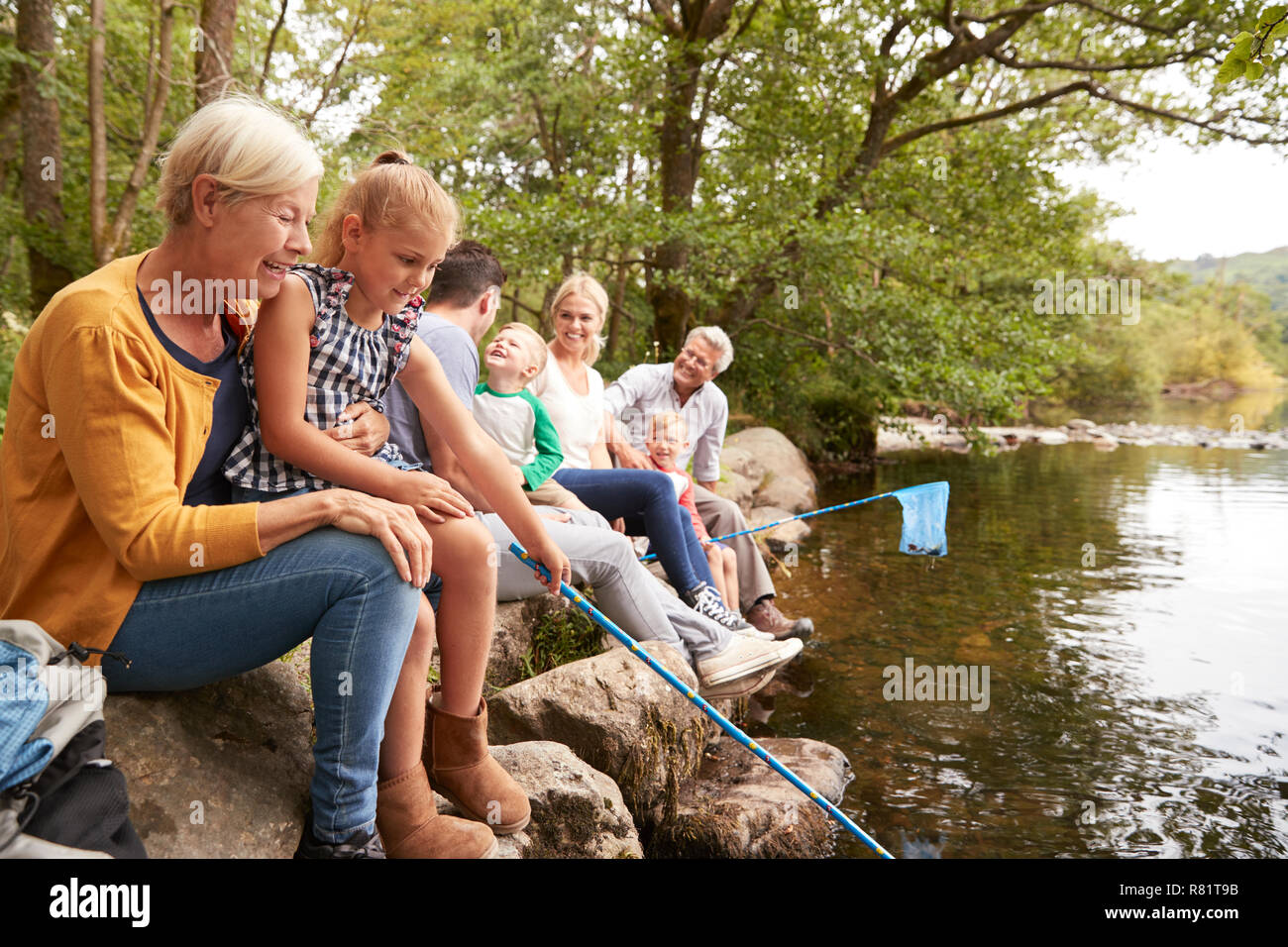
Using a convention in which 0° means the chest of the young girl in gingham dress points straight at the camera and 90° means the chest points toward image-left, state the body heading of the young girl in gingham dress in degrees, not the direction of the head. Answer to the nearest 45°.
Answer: approximately 315°

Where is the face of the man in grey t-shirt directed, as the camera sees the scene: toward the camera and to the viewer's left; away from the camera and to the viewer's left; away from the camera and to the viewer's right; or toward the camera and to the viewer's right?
away from the camera and to the viewer's right

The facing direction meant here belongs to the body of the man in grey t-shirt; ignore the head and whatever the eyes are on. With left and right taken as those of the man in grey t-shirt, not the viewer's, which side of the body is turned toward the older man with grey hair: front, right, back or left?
left

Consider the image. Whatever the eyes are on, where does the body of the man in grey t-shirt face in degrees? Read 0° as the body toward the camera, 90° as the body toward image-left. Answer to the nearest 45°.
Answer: approximately 270°

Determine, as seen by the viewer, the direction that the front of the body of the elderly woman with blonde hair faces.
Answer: to the viewer's right

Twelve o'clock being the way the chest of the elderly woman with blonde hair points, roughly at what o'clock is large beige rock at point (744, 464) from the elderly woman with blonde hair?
The large beige rock is roughly at 10 o'clock from the elderly woman with blonde hair.

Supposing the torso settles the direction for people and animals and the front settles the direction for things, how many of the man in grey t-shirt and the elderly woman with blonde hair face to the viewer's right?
2
